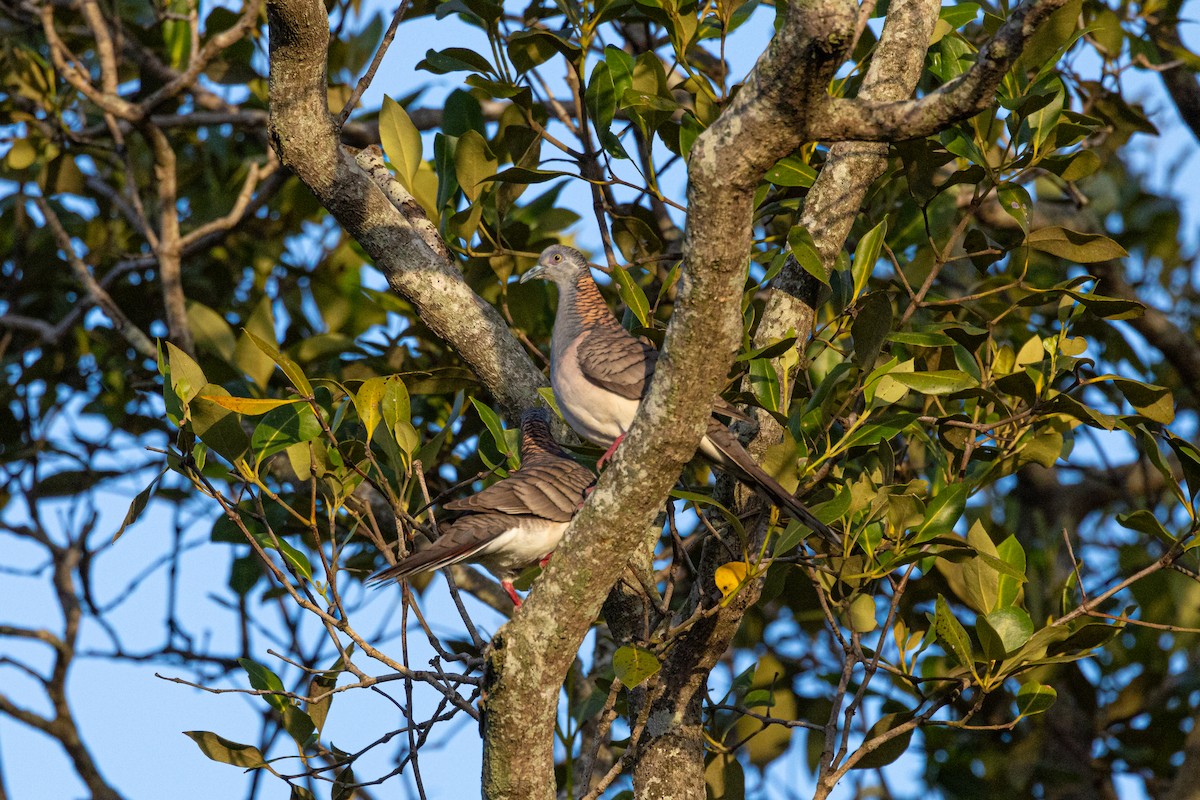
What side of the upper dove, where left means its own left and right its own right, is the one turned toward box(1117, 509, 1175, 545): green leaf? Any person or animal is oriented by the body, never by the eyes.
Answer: back

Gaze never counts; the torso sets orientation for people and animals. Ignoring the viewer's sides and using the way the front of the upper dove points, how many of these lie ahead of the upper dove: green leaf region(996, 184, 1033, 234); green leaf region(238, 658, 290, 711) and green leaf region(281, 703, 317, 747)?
2

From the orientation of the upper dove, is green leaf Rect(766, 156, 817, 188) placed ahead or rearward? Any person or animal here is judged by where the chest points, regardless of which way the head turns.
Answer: rearward

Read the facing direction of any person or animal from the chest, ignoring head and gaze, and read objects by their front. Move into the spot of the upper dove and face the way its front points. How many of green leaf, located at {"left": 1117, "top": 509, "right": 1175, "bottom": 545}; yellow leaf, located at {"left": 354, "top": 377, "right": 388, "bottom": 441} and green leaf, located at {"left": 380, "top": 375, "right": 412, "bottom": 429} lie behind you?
1

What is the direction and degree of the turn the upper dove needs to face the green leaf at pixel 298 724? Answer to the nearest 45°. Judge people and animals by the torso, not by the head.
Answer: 0° — it already faces it

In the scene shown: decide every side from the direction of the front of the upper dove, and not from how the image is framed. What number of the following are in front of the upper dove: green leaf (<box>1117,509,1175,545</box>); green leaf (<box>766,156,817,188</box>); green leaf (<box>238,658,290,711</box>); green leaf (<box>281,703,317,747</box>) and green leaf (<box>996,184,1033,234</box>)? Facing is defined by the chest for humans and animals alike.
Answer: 2

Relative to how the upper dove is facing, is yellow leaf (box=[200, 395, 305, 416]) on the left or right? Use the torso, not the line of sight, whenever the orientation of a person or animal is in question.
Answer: on its right

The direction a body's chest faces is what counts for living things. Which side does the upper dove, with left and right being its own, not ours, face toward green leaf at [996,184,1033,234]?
back

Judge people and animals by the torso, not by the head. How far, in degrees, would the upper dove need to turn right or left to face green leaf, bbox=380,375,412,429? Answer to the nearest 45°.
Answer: approximately 45° to its left

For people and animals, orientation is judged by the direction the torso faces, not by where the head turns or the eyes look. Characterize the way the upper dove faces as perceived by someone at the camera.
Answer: facing to the left of the viewer
